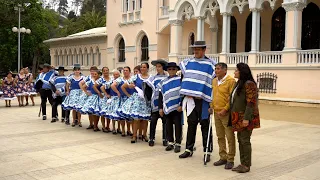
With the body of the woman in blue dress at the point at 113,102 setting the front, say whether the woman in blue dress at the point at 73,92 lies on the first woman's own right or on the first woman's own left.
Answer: on the first woman's own right

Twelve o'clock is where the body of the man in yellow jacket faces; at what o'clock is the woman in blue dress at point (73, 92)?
The woman in blue dress is roughly at 3 o'clock from the man in yellow jacket.

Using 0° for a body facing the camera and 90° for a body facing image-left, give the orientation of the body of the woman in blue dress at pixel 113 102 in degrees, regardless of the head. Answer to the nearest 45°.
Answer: approximately 45°

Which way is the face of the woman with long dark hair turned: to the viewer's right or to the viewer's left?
to the viewer's left

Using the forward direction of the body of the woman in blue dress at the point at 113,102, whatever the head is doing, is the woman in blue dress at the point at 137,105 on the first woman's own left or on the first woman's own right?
on the first woman's own left

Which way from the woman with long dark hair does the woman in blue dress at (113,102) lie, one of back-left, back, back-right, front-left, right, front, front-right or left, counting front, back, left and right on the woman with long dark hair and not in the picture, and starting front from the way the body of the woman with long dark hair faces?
front-right

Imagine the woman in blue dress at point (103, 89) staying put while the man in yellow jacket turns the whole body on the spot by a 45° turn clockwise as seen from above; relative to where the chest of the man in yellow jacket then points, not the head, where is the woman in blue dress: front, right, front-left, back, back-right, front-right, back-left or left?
front-right

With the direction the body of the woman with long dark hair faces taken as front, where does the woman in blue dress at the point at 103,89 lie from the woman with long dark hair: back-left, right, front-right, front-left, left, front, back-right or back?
front-right

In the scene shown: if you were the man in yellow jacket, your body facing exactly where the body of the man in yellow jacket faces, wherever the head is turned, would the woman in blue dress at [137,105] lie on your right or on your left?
on your right

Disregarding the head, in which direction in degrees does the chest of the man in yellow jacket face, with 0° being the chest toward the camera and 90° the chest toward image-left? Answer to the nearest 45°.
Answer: approximately 45°
